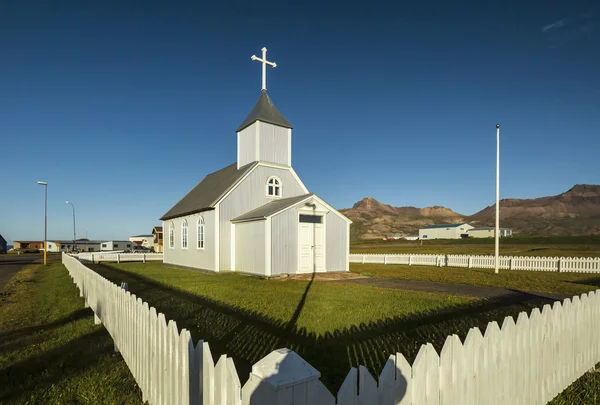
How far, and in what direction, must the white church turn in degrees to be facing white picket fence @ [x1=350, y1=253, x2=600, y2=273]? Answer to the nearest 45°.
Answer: approximately 45° to its left

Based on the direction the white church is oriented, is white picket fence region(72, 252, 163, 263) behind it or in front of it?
behind

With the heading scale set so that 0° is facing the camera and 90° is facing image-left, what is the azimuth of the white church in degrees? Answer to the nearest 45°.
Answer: approximately 315°
